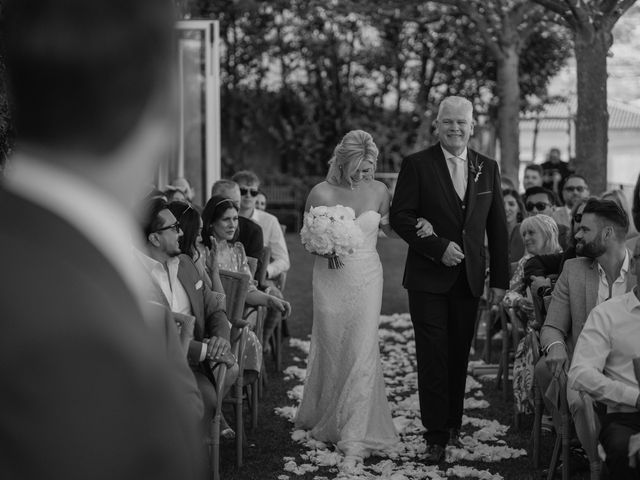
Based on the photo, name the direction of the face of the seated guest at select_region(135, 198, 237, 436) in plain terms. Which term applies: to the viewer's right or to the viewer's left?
to the viewer's right

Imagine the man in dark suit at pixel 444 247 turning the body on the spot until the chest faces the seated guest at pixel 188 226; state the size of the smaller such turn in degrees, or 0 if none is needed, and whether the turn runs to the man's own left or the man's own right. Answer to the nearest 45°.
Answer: approximately 90° to the man's own right

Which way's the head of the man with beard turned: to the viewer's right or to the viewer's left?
to the viewer's left

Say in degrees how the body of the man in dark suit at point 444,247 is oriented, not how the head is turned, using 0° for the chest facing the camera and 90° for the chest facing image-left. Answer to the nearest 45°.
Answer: approximately 0°

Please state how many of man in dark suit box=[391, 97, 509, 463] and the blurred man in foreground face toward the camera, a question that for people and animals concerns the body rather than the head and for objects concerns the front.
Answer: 1

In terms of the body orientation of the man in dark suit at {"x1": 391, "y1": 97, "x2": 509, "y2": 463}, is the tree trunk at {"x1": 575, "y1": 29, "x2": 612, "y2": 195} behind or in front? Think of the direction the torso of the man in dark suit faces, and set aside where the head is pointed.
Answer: behind

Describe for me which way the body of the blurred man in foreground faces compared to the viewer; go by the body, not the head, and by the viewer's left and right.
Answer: facing away from the viewer and to the right of the viewer

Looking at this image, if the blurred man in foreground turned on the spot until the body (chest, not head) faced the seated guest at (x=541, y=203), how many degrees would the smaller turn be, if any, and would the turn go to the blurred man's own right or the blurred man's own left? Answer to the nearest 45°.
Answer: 0° — they already face them

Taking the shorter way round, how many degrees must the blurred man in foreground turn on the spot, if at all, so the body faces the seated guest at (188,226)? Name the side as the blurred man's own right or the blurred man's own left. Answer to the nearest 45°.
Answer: approximately 45° to the blurred man's own left

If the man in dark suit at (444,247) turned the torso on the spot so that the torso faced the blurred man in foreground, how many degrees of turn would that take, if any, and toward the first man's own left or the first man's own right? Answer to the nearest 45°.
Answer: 0° — they already face them
